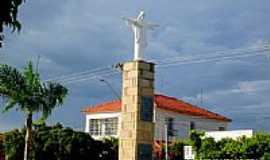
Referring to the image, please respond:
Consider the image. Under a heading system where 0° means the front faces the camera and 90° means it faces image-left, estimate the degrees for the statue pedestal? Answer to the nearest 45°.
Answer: approximately 315°

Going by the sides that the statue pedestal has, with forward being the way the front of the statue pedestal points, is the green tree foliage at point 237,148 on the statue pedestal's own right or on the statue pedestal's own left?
on the statue pedestal's own left
